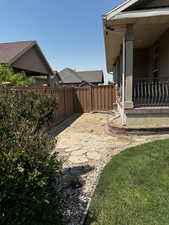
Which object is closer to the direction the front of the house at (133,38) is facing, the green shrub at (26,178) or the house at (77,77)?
the green shrub

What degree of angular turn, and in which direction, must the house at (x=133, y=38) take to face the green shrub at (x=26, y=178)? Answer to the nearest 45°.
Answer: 0° — it already faces it
